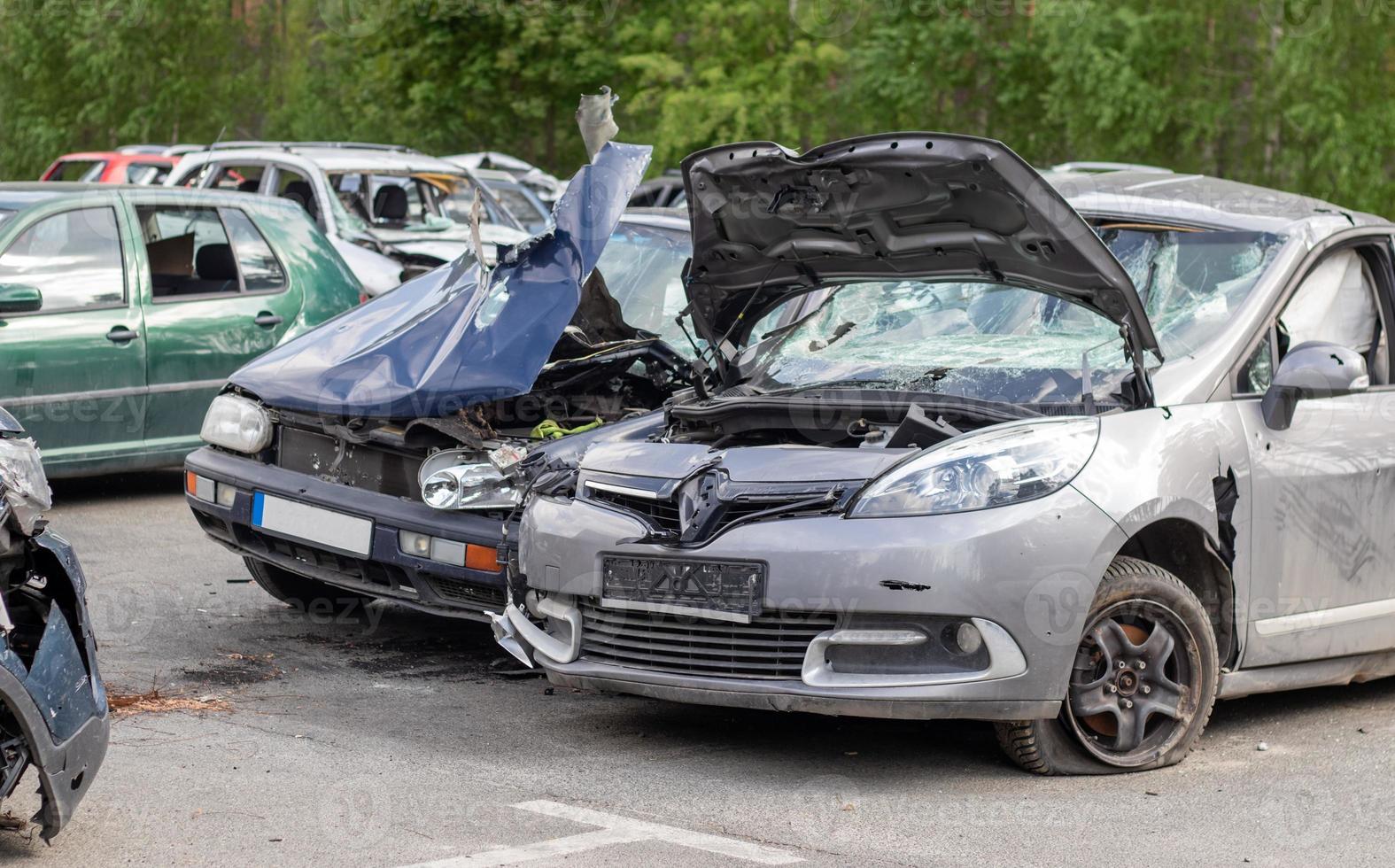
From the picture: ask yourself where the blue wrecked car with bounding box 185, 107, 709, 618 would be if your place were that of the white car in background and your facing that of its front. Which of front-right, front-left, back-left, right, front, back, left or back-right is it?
front-right

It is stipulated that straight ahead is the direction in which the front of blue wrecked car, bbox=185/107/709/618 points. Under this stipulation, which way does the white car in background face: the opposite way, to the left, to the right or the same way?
to the left

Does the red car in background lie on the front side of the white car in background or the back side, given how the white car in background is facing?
on the back side

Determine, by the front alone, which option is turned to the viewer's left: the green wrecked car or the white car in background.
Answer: the green wrecked car

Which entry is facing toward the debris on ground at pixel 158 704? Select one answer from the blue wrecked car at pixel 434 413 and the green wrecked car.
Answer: the blue wrecked car

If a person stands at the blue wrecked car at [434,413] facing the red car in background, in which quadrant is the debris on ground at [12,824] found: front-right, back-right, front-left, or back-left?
back-left

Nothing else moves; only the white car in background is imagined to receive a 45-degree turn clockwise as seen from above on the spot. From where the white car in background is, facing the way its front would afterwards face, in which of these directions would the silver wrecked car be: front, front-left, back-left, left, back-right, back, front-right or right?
front

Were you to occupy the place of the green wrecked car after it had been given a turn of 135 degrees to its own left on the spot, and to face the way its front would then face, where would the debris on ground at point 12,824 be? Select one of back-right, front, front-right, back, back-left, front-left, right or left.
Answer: front-right

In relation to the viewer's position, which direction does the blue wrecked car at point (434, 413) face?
facing the viewer and to the left of the viewer

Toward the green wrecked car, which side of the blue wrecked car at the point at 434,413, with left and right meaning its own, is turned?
right

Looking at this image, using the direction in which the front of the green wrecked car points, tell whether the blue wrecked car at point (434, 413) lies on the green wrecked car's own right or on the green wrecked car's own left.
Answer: on the green wrecked car's own left

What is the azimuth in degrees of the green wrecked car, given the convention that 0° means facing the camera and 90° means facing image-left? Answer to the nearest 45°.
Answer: approximately 90°

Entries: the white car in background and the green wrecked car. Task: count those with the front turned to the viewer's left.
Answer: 1

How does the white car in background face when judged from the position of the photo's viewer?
facing the viewer and to the right of the viewer

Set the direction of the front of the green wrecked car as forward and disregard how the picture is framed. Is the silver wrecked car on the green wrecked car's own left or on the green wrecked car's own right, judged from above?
on the green wrecked car's own left
